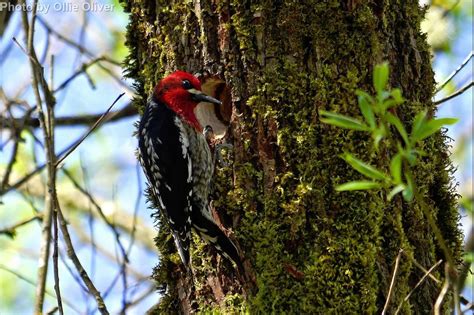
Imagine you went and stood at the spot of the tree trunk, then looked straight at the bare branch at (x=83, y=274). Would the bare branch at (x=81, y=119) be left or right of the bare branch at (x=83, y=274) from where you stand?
right

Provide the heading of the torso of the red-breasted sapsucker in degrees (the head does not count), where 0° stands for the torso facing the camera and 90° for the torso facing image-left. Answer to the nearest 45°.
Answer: approximately 270°
